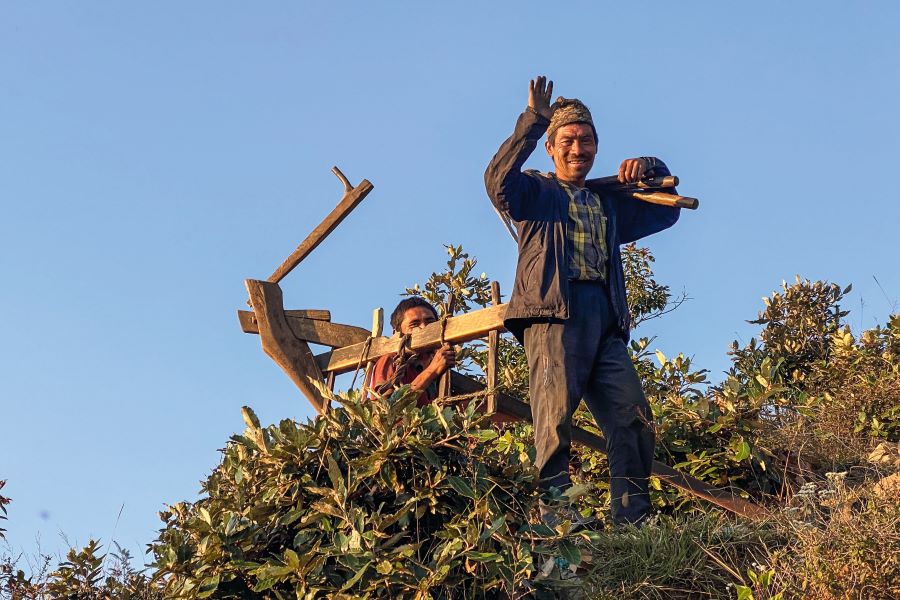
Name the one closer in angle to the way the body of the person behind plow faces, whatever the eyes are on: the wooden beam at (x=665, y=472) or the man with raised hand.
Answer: the man with raised hand

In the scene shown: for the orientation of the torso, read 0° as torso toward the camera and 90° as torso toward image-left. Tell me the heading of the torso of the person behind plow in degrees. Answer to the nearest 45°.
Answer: approximately 315°

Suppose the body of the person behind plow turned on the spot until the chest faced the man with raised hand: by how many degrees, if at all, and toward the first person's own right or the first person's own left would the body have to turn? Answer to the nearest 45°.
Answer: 0° — they already face them

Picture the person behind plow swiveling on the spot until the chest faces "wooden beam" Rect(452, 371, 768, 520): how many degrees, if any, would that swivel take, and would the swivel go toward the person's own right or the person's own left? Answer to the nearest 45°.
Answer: approximately 45° to the person's own left
